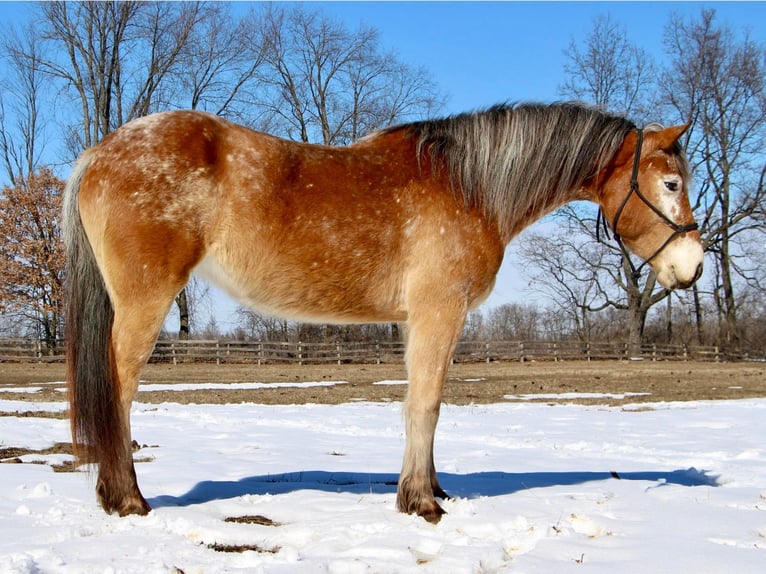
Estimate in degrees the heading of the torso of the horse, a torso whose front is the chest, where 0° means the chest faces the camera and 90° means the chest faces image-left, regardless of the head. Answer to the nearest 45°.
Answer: approximately 270°
